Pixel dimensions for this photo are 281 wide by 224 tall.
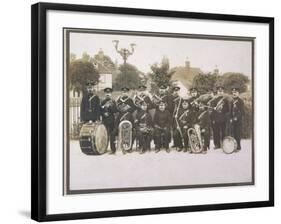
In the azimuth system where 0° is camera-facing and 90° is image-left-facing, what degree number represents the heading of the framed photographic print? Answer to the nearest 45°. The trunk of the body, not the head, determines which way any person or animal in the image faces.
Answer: approximately 315°
